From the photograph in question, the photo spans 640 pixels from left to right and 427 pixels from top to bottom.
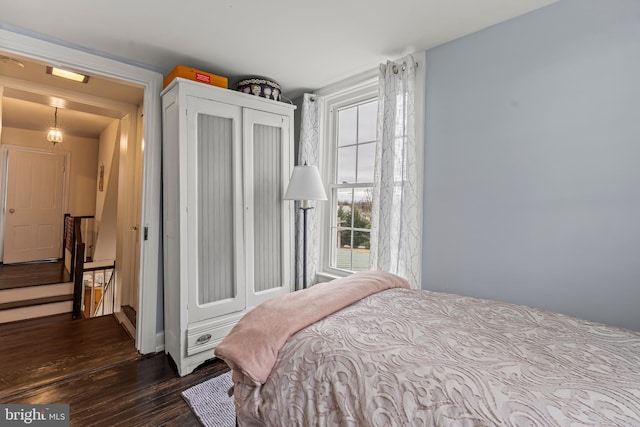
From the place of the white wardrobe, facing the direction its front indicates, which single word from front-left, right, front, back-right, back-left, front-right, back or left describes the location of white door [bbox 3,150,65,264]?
back

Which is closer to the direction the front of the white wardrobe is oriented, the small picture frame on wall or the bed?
the bed

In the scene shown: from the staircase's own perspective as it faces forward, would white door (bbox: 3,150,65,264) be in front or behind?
behind

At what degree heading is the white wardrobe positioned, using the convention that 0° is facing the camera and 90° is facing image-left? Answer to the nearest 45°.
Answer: approximately 315°

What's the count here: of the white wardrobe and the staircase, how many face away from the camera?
0

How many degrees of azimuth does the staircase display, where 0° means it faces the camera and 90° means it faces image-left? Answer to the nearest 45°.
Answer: approximately 0°

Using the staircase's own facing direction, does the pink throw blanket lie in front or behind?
in front
